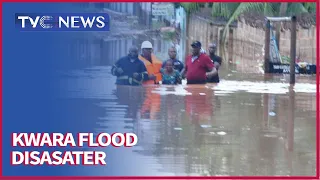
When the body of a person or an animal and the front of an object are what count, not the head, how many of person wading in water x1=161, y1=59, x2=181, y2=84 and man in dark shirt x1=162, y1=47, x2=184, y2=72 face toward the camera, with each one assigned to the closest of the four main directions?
2

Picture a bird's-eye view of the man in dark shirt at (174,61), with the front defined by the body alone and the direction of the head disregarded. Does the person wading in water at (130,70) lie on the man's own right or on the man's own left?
on the man's own right

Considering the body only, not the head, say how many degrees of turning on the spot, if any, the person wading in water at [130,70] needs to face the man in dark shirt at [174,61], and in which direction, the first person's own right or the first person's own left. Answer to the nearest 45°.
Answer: approximately 90° to the first person's own left

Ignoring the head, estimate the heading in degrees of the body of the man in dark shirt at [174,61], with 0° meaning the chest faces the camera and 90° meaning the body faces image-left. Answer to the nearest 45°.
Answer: approximately 0°

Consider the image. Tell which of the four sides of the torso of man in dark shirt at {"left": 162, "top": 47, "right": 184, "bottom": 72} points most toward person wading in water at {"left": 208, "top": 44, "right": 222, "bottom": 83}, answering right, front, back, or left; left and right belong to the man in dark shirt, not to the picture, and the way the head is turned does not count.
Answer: left

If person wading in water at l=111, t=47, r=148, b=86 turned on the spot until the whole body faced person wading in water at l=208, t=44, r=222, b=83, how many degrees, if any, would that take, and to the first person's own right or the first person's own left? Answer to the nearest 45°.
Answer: approximately 90° to the first person's own left
